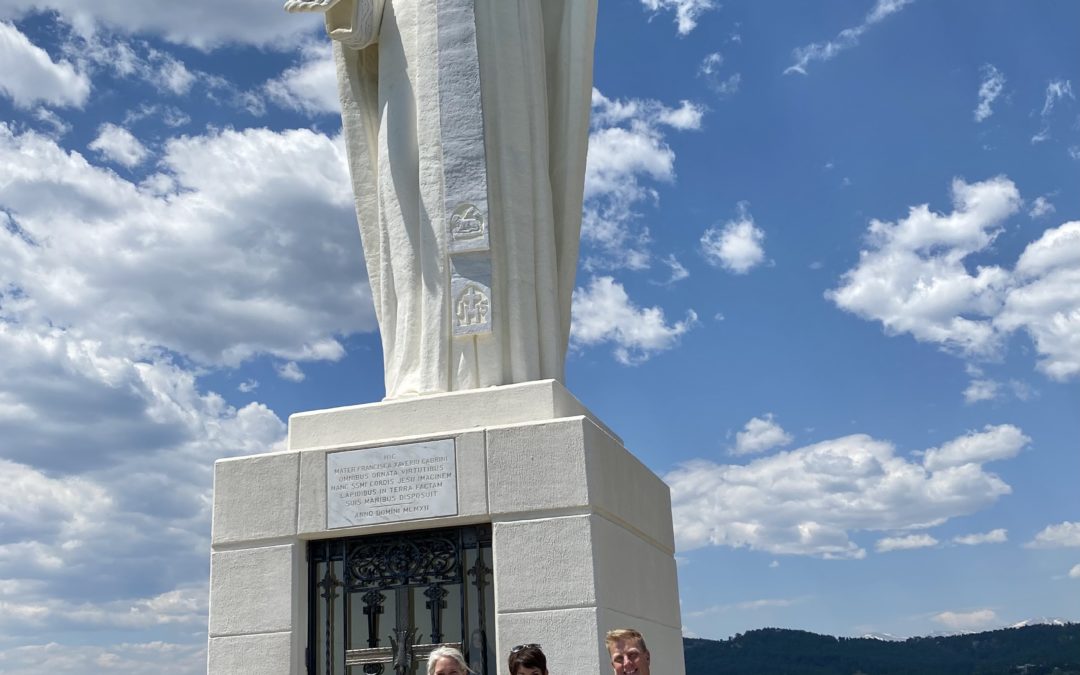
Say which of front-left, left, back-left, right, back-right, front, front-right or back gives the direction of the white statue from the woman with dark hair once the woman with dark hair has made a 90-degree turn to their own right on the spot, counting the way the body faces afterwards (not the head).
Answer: right

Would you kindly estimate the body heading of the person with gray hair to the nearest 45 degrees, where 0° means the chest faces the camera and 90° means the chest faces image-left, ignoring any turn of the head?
approximately 0°

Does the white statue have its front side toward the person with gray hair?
yes

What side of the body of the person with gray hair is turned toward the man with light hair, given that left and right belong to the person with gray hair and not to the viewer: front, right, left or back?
left

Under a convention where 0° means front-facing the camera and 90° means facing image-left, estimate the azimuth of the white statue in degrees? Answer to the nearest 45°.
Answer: approximately 0°
